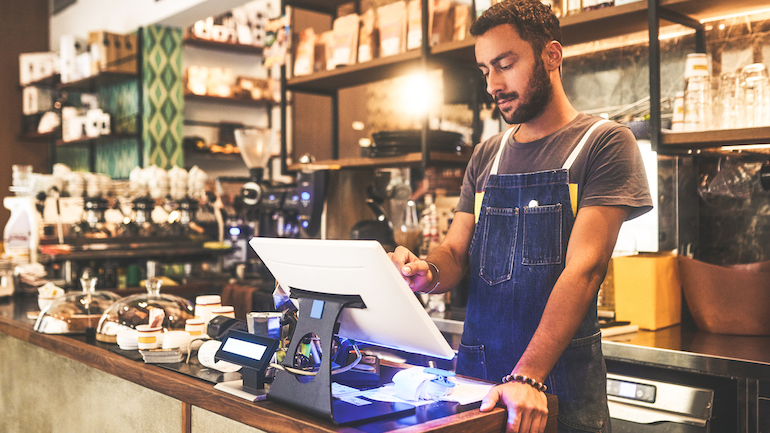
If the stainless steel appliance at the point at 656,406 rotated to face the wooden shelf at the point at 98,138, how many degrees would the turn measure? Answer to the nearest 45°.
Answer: approximately 90° to its right

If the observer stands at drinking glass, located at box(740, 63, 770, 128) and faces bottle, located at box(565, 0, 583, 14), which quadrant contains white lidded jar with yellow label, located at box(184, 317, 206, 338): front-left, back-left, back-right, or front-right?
front-left

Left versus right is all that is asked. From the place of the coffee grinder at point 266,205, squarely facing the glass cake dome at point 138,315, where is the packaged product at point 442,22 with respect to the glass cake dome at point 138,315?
left

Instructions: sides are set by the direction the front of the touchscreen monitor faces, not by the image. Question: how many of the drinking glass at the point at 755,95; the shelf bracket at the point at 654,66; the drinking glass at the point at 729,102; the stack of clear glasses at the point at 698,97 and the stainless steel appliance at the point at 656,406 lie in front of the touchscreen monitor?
5

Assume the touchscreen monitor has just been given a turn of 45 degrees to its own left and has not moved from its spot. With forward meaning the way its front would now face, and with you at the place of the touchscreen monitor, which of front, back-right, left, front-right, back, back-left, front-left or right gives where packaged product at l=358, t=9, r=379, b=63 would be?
front

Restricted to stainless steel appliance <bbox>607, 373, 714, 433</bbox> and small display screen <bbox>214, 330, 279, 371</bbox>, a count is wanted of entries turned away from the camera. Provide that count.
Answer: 0

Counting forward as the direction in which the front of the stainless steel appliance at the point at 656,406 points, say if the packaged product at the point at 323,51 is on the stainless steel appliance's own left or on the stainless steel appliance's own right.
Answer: on the stainless steel appliance's own right

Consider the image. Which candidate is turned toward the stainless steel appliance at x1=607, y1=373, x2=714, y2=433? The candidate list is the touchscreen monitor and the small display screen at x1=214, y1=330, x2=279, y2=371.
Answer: the touchscreen monitor

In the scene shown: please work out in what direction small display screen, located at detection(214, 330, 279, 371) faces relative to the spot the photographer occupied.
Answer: facing the viewer and to the left of the viewer

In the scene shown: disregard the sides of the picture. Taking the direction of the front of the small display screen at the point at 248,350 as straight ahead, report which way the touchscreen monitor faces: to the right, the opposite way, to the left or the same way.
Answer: the opposite way

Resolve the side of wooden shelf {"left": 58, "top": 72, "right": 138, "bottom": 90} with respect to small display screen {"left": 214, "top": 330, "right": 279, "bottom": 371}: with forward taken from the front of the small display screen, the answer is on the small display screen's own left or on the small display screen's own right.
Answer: on the small display screen's own right

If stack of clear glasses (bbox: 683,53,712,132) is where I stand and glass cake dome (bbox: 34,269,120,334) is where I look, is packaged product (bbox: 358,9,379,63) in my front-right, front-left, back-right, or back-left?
front-right

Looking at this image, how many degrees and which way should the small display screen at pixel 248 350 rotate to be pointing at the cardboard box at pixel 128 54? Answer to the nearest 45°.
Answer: approximately 135° to its right

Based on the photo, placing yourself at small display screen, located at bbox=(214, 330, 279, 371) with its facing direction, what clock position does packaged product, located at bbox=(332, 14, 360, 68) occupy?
The packaged product is roughly at 5 o'clock from the small display screen.

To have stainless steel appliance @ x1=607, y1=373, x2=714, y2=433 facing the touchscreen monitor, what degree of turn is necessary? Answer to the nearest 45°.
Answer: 0° — it already faces it

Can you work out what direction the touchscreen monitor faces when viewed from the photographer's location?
facing away from the viewer and to the right of the viewer

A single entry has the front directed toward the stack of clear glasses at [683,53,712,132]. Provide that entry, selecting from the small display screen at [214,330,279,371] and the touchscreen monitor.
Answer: the touchscreen monitor

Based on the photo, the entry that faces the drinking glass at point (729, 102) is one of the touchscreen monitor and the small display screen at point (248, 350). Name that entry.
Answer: the touchscreen monitor
